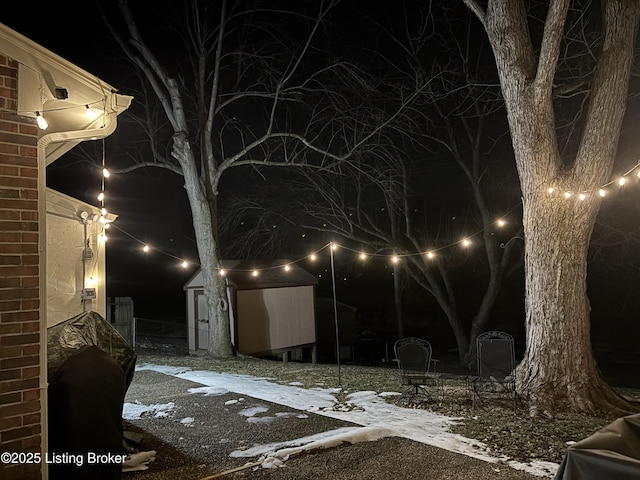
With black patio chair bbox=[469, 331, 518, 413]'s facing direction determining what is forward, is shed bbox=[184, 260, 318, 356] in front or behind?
behind

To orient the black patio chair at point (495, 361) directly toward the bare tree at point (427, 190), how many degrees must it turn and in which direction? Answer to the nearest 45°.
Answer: approximately 180°

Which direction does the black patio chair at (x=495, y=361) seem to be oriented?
toward the camera

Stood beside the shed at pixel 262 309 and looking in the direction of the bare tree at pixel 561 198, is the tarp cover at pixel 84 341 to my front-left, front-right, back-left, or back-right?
front-right

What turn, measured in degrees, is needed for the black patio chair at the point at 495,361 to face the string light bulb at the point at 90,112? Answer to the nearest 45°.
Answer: approximately 45° to its right

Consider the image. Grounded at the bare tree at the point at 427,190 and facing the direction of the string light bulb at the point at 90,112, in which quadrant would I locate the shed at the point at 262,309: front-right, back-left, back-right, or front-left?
front-right

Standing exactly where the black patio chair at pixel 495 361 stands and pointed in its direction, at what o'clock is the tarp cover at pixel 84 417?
The tarp cover is roughly at 1 o'clock from the black patio chair.

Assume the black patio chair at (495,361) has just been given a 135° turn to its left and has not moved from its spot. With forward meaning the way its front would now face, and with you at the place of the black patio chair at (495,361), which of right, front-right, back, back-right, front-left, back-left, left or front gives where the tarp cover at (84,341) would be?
back

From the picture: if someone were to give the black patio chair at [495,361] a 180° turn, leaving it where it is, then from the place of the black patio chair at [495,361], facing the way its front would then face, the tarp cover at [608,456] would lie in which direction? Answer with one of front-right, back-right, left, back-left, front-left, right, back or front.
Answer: back

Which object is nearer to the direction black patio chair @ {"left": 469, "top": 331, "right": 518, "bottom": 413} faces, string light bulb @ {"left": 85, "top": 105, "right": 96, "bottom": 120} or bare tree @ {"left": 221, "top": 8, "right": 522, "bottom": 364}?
the string light bulb
